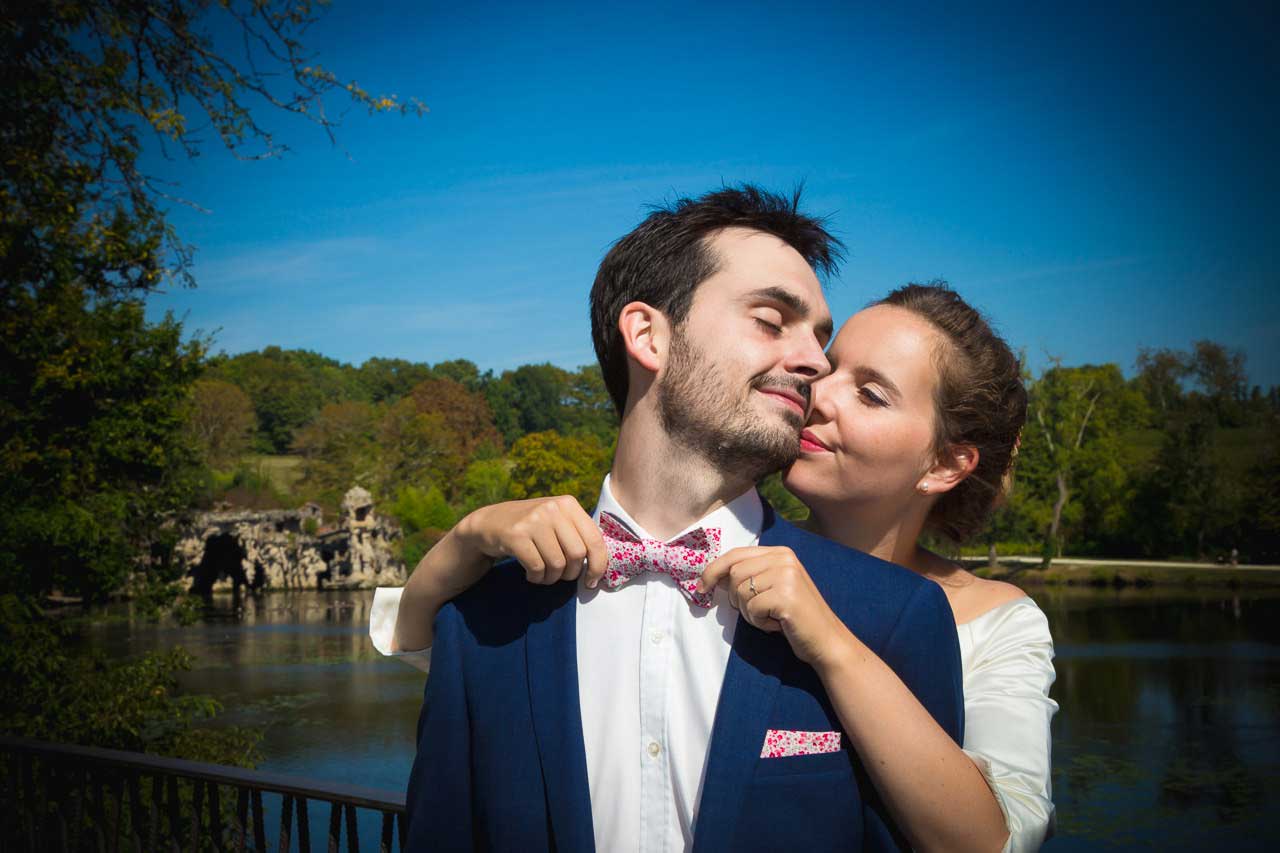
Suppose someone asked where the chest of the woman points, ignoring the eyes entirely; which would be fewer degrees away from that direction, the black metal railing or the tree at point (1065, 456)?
the black metal railing

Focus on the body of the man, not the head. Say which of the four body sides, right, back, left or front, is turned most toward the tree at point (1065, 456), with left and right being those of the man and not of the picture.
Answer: back

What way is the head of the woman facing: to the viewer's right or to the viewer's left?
to the viewer's left

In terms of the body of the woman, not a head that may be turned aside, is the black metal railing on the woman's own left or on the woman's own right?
on the woman's own right

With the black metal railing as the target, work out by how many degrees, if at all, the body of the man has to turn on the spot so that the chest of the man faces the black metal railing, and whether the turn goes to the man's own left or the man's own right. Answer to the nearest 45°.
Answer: approximately 135° to the man's own right

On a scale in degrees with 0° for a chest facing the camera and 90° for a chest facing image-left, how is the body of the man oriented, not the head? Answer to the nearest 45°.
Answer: approximately 0°
